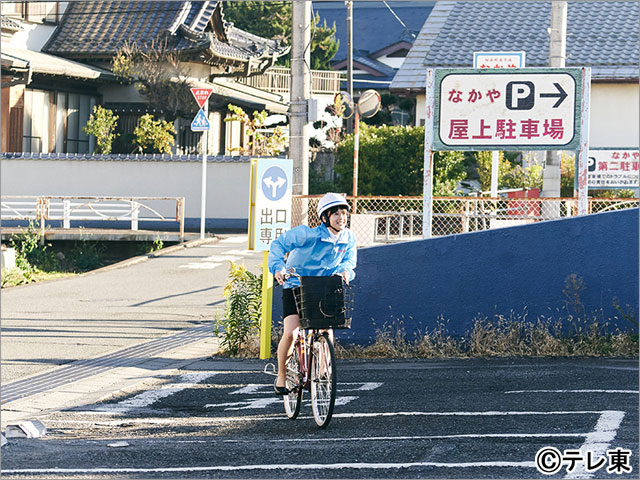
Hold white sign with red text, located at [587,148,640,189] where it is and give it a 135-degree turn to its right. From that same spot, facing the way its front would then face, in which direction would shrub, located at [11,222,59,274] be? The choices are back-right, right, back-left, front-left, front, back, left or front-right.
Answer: front-left

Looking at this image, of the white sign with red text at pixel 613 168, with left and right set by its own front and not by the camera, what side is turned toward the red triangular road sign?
right

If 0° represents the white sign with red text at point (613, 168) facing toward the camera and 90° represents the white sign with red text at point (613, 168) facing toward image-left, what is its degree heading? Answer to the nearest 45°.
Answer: approximately 0°

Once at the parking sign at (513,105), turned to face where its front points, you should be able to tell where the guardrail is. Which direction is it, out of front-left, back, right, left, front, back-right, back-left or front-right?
back-right

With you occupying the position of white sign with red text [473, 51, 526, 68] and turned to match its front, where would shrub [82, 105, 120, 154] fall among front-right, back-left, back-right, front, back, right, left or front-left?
back-right

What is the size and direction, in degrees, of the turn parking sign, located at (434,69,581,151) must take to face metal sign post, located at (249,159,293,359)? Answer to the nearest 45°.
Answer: approximately 45° to its right

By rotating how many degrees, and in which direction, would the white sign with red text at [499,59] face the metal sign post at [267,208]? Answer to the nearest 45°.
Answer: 0° — it already faces it

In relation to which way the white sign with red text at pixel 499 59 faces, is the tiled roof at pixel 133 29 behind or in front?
behind

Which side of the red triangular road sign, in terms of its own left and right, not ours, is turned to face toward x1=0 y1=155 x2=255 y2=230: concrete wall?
back

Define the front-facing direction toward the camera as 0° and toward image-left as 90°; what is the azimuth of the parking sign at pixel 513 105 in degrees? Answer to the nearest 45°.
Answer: approximately 0°

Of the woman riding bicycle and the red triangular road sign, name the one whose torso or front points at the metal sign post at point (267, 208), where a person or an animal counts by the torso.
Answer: the red triangular road sign

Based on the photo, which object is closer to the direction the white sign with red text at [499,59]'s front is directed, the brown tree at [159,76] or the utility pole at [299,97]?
the utility pole

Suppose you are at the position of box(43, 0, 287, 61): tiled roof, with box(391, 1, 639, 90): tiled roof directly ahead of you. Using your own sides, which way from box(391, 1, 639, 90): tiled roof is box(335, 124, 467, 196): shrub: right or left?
right
